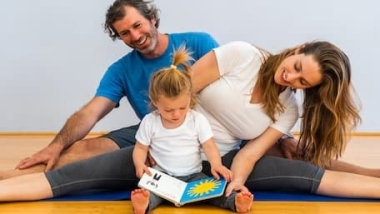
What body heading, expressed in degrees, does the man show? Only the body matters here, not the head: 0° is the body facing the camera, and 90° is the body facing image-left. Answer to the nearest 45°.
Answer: approximately 0°
